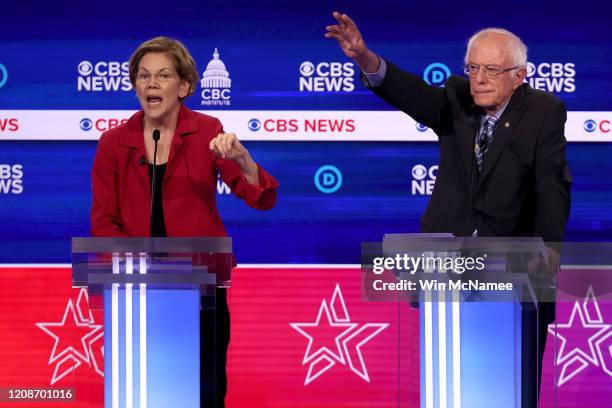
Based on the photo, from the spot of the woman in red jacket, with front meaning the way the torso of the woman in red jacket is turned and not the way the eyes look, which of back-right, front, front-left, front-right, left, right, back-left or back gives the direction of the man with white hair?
left

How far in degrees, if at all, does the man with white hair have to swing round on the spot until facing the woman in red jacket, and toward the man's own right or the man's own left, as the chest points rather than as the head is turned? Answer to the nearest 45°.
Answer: approximately 45° to the man's own right

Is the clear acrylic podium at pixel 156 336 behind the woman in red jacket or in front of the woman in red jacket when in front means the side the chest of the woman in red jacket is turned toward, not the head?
in front

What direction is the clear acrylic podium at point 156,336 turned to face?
toward the camera

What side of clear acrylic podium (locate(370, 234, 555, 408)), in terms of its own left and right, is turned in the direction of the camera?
front

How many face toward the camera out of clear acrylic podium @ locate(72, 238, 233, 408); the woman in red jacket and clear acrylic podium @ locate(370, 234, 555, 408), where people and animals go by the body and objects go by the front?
3

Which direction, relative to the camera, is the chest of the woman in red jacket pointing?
toward the camera

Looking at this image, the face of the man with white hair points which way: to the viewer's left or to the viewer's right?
to the viewer's left
